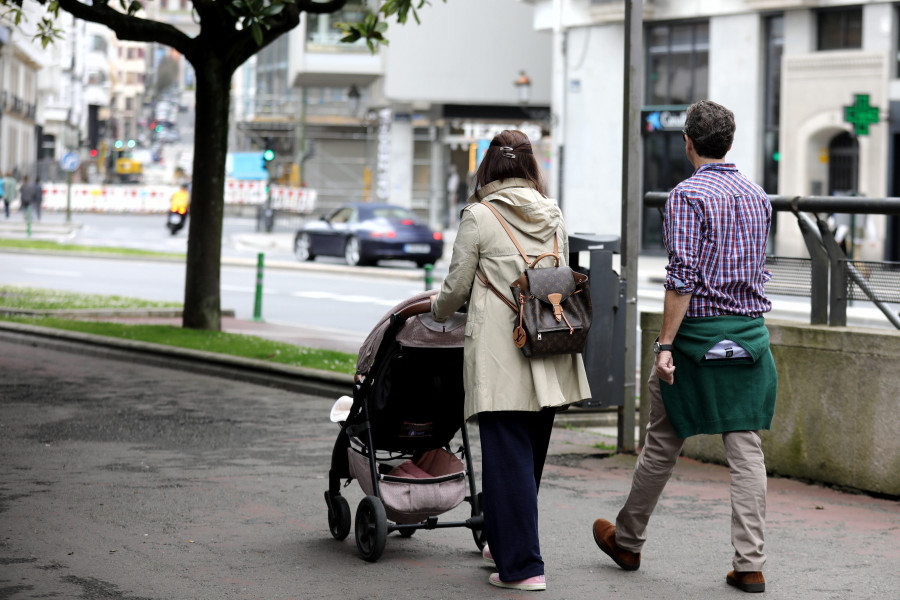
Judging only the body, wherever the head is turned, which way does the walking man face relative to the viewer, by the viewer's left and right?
facing away from the viewer and to the left of the viewer

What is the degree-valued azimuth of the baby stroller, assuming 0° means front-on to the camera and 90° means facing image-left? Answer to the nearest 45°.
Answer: approximately 135°

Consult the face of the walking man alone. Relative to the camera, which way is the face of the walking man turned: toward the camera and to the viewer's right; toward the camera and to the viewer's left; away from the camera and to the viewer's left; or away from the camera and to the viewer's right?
away from the camera and to the viewer's left

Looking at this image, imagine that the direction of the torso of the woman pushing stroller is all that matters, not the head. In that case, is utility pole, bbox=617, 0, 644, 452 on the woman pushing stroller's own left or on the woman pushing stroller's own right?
on the woman pushing stroller's own right

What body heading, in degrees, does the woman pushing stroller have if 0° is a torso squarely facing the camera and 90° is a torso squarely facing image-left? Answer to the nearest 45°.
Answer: approximately 135°
